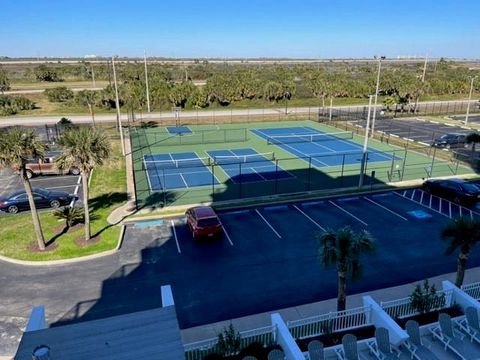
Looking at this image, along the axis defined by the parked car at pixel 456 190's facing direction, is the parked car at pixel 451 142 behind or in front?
in front

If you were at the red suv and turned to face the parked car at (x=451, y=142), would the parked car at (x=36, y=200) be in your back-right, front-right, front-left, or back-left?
back-left

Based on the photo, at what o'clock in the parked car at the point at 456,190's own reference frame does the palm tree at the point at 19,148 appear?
The palm tree is roughly at 9 o'clock from the parked car.

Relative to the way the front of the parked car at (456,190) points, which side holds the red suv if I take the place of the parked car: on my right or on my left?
on my left

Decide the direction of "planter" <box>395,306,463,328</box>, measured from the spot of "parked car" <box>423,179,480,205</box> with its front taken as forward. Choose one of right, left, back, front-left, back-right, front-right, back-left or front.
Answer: back-left

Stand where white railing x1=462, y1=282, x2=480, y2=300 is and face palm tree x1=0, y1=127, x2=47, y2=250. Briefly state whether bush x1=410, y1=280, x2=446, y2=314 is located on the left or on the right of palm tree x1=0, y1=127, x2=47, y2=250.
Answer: left

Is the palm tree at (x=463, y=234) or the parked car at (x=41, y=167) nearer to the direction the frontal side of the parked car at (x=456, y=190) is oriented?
the parked car

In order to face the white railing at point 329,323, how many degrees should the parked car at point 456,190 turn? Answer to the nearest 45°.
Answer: approximately 135° to its left

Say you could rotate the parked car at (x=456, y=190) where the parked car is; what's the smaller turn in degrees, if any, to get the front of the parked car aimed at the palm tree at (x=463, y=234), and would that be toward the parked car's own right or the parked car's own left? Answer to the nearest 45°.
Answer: approximately 135° to the parked car's own left

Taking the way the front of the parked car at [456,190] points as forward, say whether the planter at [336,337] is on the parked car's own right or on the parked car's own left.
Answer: on the parked car's own left

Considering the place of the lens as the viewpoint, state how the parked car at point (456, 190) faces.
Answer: facing away from the viewer and to the left of the viewer

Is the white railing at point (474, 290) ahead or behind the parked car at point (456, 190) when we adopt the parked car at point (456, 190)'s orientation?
behind

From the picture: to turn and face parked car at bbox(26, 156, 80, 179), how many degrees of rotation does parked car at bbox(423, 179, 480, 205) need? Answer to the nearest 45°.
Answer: approximately 45° to its left
